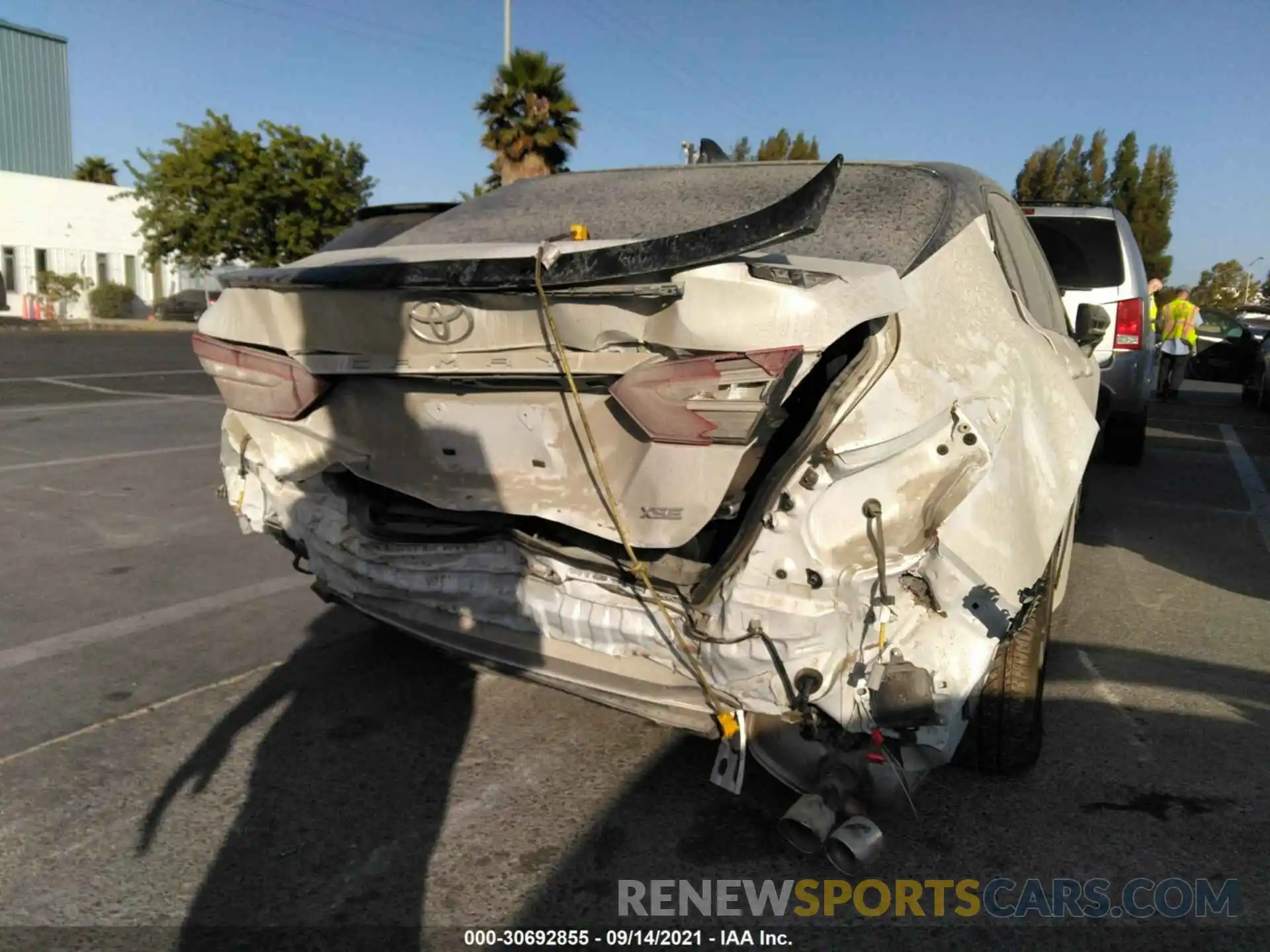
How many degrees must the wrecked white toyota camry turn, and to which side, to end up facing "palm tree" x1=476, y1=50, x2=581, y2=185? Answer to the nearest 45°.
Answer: approximately 45° to its left

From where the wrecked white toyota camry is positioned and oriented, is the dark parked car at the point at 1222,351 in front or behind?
in front

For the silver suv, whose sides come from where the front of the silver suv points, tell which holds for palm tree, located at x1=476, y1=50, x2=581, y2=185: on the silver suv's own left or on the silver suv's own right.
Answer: on the silver suv's own left

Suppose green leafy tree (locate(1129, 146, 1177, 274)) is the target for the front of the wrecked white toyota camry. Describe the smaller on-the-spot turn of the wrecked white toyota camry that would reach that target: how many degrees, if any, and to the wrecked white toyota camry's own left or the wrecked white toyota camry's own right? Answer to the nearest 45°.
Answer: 0° — it already faces it

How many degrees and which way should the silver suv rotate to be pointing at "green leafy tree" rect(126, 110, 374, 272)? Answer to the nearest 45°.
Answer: approximately 45° to its left

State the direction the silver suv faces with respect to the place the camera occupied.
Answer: facing away from the viewer

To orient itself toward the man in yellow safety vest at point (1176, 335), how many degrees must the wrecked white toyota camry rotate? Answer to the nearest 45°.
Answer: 0° — it already faces them

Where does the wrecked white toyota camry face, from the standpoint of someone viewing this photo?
facing away from the viewer and to the right of the viewer

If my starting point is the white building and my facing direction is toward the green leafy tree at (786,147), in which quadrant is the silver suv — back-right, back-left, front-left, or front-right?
front-right

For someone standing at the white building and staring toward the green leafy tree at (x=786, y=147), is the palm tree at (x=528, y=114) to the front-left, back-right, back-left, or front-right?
front-right

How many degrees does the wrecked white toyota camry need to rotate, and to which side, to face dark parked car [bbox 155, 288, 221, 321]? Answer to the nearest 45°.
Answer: approximately 90° to its left
